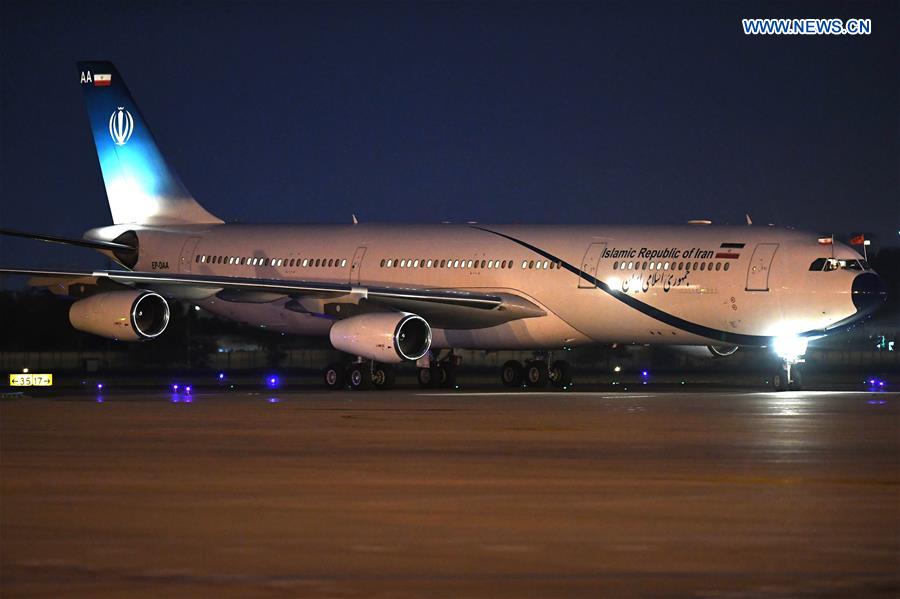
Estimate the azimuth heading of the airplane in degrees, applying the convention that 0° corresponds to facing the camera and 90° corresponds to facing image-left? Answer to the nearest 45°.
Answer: approximately 315°
